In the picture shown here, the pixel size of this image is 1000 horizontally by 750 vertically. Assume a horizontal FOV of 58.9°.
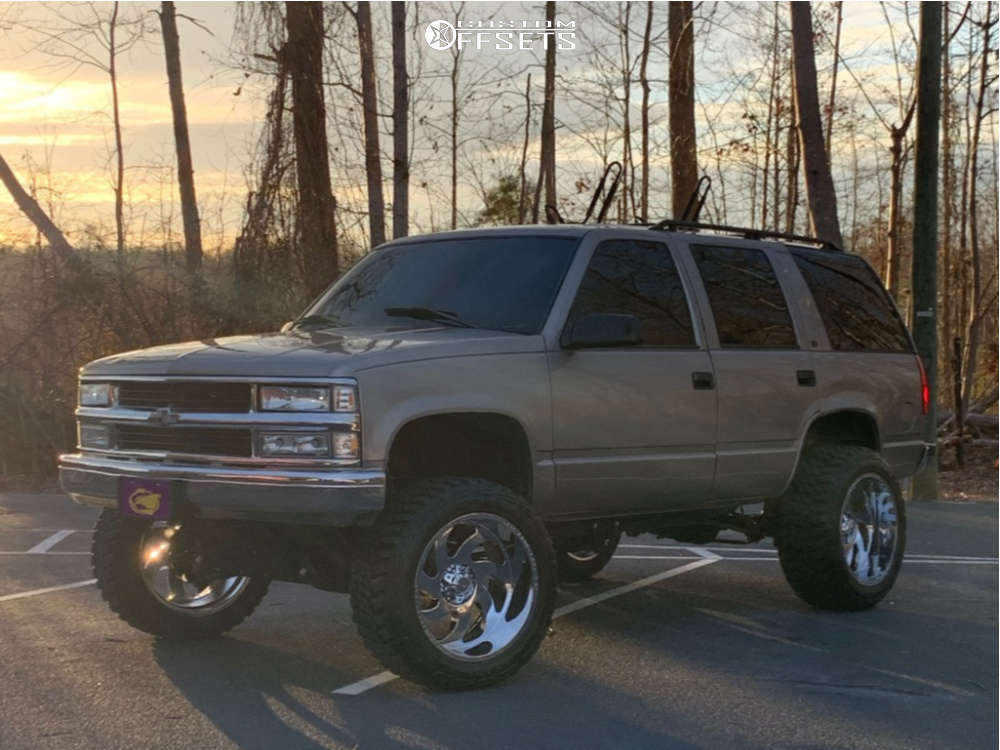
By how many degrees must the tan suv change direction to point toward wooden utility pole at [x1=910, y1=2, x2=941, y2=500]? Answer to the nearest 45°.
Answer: approximately 180°

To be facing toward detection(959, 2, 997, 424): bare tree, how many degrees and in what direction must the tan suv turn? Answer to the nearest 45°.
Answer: approximately 180°

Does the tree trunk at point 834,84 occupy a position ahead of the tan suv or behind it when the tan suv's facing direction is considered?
behind
